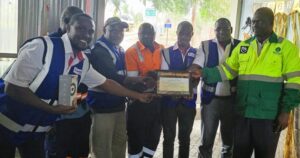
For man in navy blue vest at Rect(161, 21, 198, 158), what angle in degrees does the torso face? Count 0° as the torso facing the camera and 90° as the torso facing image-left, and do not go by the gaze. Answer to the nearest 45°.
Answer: approximately 0°

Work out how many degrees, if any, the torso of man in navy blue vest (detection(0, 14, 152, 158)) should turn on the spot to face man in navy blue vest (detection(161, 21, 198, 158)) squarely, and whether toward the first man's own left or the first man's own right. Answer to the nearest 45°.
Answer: approximately 90° to the first man's own left

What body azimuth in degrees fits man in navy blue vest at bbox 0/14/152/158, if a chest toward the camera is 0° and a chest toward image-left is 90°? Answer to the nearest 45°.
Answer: approximately 315°

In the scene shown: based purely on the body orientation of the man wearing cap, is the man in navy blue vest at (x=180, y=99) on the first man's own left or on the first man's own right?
on the first man's own left

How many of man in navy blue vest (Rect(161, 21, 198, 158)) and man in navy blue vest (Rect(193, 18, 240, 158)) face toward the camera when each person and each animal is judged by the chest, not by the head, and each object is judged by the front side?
2
